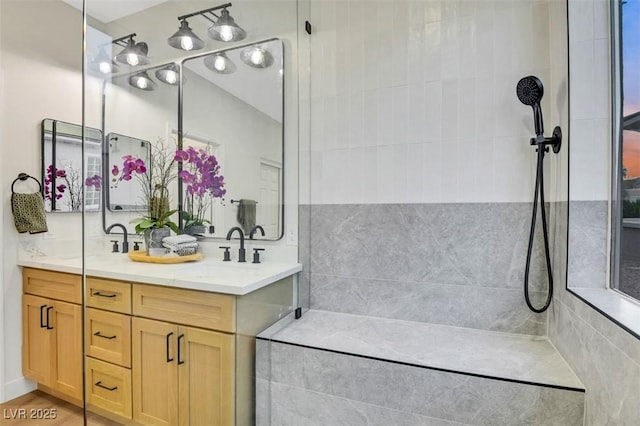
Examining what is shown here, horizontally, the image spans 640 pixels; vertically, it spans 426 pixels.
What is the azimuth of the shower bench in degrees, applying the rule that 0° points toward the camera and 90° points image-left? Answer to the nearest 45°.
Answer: approximately 0°

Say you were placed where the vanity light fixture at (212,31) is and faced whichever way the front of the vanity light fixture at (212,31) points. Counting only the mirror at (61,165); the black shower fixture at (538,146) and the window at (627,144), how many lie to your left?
2

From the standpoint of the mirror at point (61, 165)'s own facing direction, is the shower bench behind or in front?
in front

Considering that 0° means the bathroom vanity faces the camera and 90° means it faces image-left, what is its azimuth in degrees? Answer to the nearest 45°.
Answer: approximately 45°

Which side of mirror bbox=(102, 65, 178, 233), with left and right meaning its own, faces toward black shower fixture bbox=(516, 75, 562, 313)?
left

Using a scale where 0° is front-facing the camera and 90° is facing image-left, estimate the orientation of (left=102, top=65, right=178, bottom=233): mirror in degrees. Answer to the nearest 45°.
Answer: approximately 45°

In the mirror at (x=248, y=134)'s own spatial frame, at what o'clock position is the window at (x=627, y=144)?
The window is roughly at 9 o'clock from the mirror.

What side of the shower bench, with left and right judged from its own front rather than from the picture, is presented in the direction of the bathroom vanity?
right
